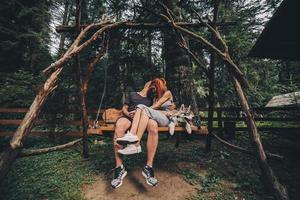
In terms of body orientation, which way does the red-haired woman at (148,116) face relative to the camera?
to the viewer's left

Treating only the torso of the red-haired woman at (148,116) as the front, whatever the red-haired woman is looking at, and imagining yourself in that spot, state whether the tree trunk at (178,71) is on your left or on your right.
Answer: on your right
